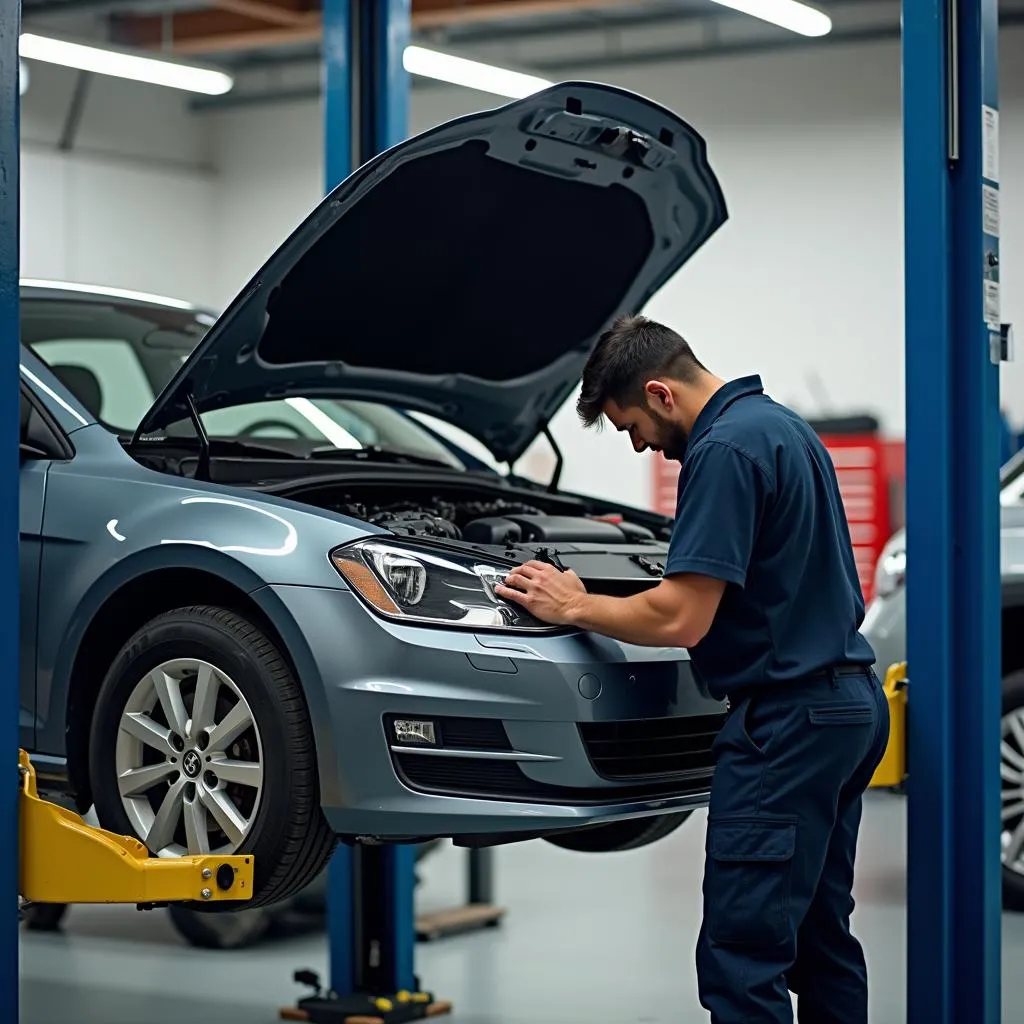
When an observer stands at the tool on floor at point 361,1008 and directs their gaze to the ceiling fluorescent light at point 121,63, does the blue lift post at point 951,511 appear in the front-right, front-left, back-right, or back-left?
back-right

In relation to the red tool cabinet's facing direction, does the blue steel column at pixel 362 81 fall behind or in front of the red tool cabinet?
in front

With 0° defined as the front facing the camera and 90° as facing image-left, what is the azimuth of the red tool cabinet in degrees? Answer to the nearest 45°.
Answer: approximately 0°

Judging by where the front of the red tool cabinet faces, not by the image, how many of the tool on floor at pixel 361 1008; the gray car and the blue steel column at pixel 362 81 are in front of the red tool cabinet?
3

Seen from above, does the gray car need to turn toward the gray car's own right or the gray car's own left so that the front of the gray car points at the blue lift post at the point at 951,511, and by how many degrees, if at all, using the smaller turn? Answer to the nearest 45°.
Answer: approximately 45° to the gray car's own left

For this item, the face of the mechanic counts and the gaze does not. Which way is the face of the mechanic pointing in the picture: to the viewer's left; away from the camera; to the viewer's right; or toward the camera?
to the viewer's left

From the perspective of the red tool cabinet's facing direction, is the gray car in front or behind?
in front

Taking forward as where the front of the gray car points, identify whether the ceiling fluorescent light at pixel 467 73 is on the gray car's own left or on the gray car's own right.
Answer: on the gray car's own left

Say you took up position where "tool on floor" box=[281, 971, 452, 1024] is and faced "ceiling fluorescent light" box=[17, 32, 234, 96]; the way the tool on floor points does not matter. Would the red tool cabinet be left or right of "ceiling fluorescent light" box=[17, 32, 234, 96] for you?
right

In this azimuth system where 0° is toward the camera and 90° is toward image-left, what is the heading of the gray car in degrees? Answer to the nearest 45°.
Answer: approximately 315°
